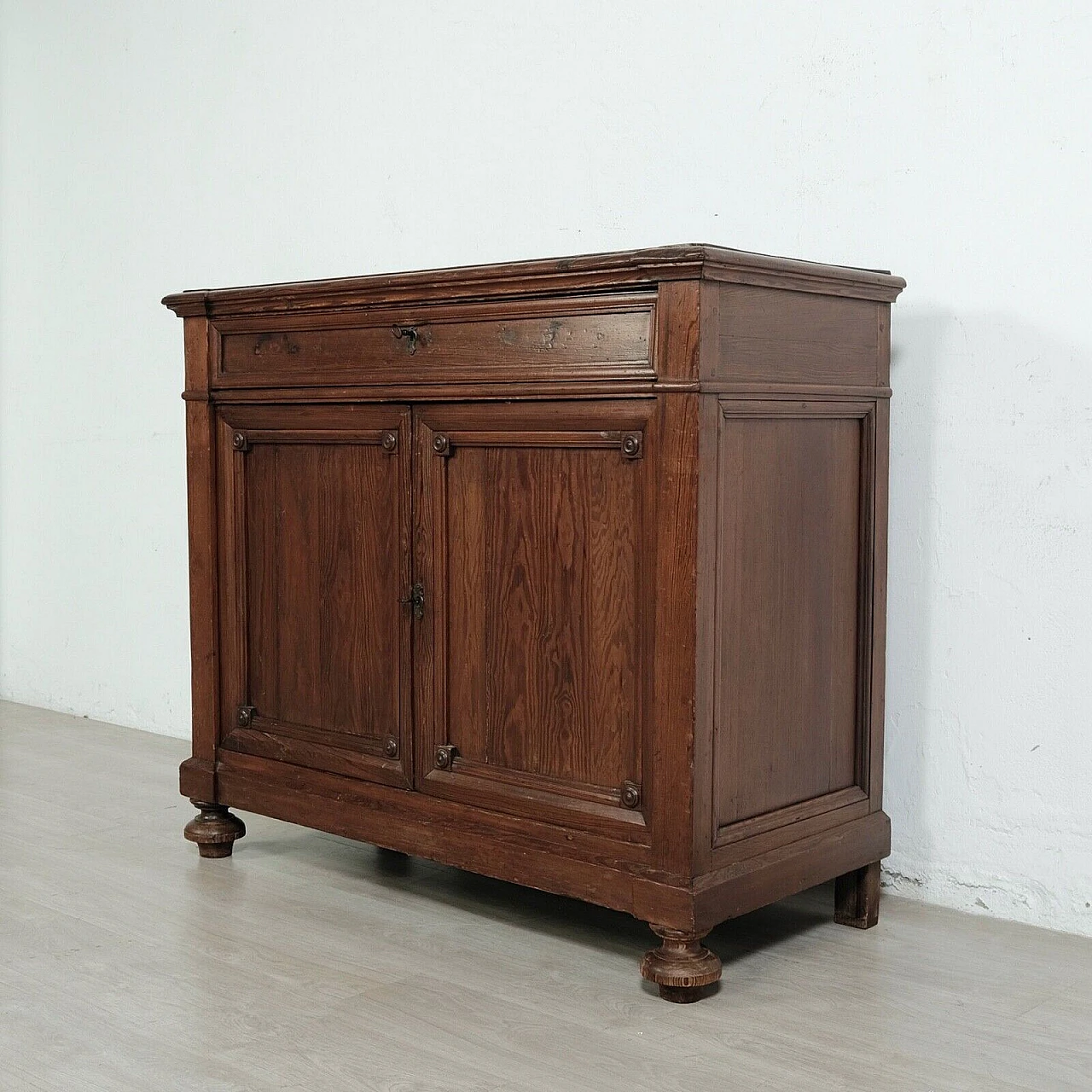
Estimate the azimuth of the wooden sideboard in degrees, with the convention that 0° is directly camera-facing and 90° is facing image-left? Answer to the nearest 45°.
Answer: approximately 45°
